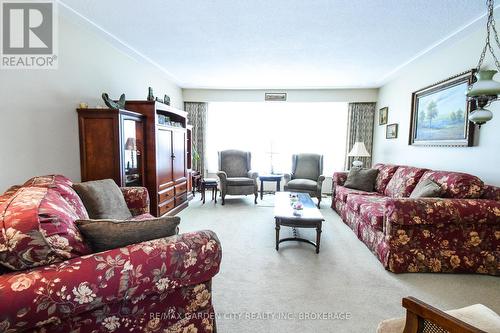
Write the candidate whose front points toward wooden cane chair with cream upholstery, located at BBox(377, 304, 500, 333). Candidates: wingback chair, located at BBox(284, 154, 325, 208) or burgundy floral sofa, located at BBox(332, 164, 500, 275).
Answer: the wingback chair

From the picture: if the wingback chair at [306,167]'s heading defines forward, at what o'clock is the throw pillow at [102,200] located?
The throw pillow is roughly at 1 o'clock from the wingback chair.

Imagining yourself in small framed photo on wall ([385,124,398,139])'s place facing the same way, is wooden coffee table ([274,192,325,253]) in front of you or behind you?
in front

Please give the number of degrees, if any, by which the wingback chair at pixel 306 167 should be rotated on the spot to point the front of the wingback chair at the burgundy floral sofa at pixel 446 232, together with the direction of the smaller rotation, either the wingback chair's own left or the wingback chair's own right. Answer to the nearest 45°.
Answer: approximately 45° to the wingback chair's own left

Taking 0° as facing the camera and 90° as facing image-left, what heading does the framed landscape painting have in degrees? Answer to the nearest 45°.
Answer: approximately 45°

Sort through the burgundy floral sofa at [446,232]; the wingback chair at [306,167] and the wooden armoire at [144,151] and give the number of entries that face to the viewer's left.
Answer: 1

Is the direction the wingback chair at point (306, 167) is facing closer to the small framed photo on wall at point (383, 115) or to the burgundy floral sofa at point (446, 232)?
the burgundy floral sofa

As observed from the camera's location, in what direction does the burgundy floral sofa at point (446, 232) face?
facing to the left of the viewer

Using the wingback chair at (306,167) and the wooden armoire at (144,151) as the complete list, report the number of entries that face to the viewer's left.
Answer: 0

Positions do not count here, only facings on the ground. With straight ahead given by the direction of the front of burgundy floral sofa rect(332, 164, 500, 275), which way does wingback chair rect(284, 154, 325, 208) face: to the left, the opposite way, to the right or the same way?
to the left

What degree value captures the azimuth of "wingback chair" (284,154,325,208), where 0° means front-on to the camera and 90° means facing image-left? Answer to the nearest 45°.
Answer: approximately 0°

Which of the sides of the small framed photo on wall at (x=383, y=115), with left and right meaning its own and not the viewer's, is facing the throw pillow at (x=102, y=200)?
front

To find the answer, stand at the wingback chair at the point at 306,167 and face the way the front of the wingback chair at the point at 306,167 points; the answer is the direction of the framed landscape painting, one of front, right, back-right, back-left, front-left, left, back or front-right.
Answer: front-left
